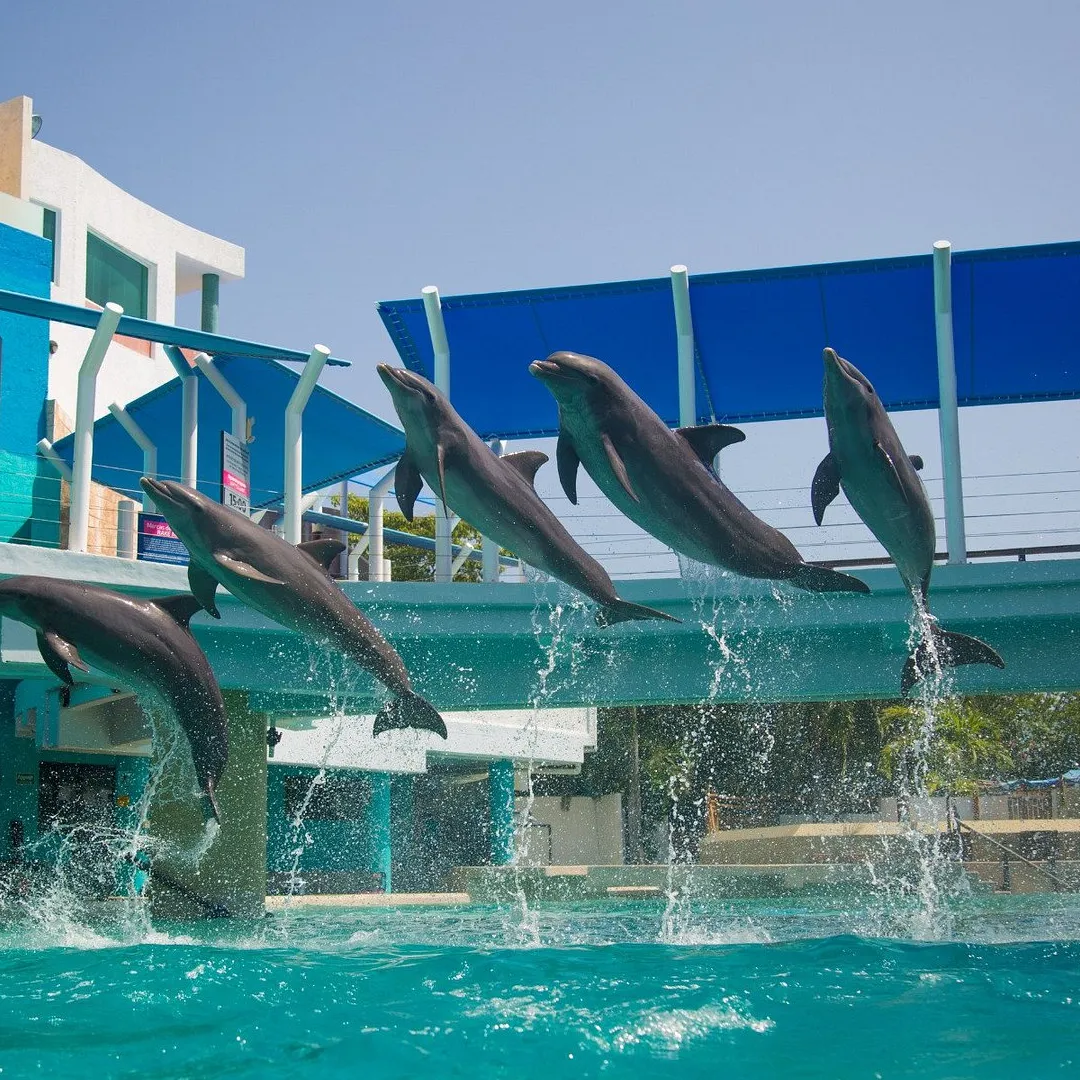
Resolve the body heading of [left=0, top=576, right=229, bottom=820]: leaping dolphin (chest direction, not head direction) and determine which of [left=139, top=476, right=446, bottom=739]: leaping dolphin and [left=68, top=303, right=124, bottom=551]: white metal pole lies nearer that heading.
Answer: the white metal pole

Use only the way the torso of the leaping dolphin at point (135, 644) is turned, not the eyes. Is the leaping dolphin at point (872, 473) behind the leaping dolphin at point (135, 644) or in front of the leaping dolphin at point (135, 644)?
behind

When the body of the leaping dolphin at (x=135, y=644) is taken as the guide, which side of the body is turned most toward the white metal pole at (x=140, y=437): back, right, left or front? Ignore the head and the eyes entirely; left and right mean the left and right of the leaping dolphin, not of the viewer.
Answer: right

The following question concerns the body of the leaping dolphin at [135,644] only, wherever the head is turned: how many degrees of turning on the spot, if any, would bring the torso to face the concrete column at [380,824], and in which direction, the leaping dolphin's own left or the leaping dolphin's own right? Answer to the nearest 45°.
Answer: approximately 90° to the leaping dolphin's own right

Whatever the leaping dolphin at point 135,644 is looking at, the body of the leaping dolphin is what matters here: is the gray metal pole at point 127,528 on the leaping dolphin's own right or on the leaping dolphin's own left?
on the leaping dolphin's own right

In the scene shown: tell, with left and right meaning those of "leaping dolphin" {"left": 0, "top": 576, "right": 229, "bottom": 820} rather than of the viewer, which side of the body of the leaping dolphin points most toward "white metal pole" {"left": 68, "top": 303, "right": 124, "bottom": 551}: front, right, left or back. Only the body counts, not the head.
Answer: right

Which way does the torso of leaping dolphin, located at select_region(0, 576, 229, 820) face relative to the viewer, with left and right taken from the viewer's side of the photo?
facing to the left of the viewer
